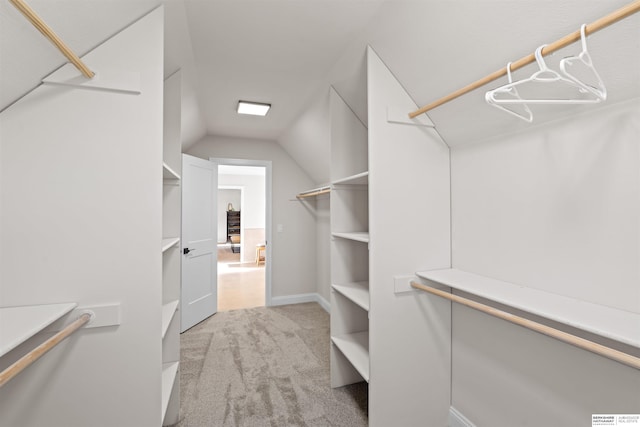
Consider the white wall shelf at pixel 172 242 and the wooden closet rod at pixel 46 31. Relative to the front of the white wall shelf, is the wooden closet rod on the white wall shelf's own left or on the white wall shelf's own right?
on the white wall shelf's own right

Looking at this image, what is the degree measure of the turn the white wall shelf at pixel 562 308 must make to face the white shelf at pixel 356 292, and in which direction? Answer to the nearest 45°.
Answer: approximately 45° to its right

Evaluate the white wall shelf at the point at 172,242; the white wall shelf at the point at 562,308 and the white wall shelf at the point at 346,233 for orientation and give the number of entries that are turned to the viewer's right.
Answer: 1

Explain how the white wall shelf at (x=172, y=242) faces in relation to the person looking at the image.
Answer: facing to the right of the viewer

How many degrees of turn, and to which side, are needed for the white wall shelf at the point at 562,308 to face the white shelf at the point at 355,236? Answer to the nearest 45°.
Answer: approximately 45° to its right

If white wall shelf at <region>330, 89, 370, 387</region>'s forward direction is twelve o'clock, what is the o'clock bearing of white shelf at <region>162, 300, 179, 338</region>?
The white shelf is roughly at 11 o'clock from the white wall shelf.

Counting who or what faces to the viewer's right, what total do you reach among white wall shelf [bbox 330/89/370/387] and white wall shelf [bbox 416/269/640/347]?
0

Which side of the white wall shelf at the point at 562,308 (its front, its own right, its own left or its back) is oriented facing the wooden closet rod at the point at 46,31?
front

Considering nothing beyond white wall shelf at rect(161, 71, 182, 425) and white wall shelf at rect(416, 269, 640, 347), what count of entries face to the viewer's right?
1

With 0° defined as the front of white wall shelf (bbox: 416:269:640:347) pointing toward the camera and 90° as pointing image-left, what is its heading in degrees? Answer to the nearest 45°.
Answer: approximately 45°

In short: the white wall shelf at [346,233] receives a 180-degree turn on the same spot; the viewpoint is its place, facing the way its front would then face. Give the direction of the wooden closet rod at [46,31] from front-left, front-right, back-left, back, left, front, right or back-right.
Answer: back-right

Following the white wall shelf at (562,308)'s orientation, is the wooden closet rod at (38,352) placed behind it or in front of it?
in front

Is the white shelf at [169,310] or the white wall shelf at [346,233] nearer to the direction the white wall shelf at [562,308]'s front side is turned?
the white shelf

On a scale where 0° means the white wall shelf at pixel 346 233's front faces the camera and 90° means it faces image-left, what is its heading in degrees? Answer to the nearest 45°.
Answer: approximately 90°

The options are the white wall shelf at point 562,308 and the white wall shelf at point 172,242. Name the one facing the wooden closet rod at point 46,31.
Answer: the white wall shelf at point 562,308

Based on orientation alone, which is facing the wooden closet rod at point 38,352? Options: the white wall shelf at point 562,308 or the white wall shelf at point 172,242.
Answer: the white wall shelf at point 562,308
